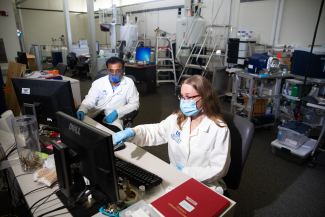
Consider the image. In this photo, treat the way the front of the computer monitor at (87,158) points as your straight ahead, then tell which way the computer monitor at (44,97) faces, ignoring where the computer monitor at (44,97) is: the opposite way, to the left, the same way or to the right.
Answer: the same way

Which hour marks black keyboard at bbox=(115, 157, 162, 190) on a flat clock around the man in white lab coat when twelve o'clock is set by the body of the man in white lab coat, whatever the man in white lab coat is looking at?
The black keyboard is roughly at 12 o'clock from the man in white lab coat.

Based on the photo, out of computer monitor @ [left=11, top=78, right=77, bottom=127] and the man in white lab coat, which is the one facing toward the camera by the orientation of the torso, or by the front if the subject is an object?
the man in white lab coat

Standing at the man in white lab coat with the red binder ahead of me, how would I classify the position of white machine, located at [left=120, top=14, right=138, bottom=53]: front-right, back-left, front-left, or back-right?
back-left

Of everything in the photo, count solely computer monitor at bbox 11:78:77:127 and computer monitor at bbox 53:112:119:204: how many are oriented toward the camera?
0

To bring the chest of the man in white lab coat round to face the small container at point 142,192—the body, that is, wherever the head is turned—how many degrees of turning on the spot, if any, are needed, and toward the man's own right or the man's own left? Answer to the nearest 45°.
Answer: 0° — they already face it

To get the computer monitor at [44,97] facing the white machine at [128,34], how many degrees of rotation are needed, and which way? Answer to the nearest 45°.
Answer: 0° — it already faces it

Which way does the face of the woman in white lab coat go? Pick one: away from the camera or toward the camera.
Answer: toward the camera

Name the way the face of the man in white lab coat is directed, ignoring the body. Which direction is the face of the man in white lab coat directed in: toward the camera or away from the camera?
toward the camera

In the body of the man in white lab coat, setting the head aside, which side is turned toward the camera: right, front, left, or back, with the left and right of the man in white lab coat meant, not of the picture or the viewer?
front

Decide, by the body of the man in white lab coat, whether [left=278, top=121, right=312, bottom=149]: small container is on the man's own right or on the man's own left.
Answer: on the man's own left

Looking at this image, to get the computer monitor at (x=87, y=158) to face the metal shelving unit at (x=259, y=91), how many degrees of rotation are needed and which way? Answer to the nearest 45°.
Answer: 0° — it already faces it

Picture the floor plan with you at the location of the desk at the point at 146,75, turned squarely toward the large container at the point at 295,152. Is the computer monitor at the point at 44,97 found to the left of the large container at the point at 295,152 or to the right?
right

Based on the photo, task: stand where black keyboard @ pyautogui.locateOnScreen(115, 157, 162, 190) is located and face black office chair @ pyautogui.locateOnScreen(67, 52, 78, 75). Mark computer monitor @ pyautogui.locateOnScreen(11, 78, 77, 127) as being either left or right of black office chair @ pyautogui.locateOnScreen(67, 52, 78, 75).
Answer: left

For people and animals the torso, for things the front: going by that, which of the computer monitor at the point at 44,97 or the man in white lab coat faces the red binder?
the man in white lab coat

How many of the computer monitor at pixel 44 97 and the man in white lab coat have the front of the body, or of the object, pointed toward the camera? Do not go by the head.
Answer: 1

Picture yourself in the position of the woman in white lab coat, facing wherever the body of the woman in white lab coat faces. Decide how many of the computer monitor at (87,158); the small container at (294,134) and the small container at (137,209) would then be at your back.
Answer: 1
